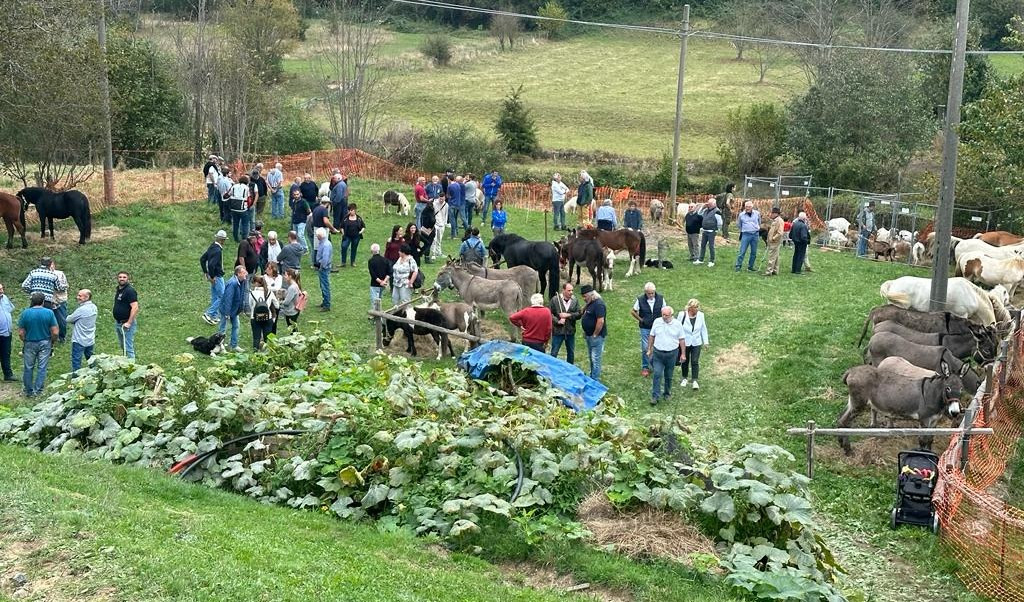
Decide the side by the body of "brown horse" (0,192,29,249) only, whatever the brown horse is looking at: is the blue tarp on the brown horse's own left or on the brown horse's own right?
on the brown horse's own left

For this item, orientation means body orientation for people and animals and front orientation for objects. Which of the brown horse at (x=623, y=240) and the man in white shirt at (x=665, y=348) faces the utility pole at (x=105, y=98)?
the brown horse

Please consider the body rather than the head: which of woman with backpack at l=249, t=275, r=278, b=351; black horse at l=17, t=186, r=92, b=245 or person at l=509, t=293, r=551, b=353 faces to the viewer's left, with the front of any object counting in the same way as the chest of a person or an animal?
the black horse

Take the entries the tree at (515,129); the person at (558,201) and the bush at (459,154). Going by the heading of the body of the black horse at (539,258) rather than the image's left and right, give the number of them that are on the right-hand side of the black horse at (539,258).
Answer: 3

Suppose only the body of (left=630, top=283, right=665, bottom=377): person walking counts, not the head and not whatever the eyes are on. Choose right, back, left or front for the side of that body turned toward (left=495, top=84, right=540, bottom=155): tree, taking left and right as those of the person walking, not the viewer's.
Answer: back

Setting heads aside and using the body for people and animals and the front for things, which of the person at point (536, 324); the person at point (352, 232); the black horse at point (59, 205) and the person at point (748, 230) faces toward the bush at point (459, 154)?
the person at point (536, 324)

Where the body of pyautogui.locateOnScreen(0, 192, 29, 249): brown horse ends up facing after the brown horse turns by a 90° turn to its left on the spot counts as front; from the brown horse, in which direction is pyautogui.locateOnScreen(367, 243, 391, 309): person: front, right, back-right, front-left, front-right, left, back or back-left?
front-left

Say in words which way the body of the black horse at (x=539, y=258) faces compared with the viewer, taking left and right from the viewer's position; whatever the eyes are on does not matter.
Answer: facing to the left of the viewer

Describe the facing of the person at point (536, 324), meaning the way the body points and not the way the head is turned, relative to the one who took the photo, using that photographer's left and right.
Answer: facing away from the viewer

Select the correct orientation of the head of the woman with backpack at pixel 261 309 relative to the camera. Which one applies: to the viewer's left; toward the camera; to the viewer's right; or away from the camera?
away from the camera

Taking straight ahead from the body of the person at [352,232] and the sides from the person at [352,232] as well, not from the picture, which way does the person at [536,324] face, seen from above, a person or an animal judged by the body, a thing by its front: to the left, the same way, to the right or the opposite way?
the opposite way

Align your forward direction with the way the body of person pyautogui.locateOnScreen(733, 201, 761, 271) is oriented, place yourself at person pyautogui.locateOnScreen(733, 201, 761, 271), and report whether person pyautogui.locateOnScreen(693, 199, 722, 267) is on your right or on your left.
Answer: on your right

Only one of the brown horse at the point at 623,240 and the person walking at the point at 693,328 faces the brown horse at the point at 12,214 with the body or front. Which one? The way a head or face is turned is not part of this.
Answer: the brown horse at the point at 623,240
